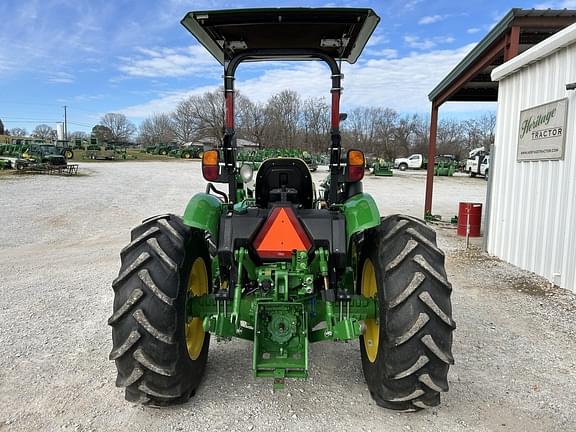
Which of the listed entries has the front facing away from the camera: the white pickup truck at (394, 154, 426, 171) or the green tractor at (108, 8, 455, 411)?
the green tractor

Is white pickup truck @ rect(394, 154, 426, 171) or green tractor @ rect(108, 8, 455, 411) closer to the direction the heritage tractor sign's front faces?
the green tractor

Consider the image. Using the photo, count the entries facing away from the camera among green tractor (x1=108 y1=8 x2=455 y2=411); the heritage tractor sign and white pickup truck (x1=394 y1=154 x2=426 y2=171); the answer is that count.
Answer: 1

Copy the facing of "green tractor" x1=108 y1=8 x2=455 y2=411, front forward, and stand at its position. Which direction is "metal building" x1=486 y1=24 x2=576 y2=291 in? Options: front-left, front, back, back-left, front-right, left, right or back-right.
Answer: front-right

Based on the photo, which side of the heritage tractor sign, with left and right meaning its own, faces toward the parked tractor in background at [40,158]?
right

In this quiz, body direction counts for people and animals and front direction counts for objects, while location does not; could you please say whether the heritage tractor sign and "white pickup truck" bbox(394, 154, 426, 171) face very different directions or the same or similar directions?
same or similar directions

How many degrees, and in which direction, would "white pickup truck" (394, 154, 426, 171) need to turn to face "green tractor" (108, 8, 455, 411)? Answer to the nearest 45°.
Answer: approximately 45° to its left

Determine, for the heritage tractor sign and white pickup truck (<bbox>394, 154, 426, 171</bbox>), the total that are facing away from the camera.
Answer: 0

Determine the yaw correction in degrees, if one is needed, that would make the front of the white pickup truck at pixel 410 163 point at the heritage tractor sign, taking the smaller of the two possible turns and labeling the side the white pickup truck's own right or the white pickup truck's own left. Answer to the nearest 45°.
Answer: approximately 45° to the white pickup truck's own left

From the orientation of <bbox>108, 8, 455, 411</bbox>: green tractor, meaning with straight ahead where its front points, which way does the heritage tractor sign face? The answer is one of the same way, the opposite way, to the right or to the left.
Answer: to the left

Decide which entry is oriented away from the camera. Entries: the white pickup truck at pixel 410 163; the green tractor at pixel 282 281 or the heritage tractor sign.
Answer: the green tractor

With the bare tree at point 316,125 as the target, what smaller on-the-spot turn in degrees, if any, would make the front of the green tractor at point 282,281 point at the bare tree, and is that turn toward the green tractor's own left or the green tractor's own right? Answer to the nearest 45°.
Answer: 0° — it already faces it

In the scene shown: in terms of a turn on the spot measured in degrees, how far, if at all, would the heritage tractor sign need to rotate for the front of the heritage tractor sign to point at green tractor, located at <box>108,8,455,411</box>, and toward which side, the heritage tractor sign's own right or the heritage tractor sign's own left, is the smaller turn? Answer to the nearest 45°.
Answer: approximately 45° to the heritage tractor sign's own left

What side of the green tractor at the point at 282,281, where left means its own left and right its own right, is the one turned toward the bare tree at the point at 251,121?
front

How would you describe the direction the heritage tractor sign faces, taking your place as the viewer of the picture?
facing the viewer and to the left of the viewer

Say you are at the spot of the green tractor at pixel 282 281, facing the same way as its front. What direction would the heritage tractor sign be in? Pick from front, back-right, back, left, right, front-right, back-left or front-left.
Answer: front-right

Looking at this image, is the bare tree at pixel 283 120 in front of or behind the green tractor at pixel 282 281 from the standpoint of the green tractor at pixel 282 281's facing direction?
in front

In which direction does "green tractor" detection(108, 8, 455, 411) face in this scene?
away from the camera
